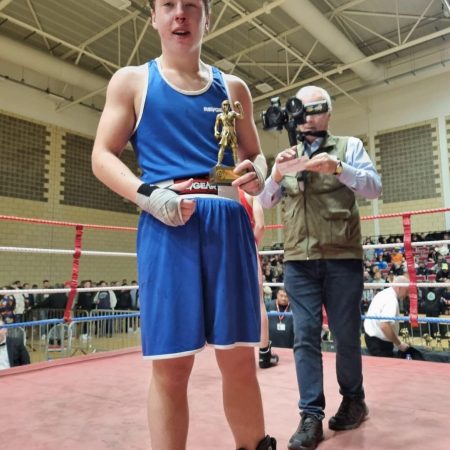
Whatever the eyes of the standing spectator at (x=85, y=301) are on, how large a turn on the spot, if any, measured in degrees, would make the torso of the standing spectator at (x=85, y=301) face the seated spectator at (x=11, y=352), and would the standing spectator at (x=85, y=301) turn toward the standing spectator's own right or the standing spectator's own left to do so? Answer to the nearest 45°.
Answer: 0° — they already face them

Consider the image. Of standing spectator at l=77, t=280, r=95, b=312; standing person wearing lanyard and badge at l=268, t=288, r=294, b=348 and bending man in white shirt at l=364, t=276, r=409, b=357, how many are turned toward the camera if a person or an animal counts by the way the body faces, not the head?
2

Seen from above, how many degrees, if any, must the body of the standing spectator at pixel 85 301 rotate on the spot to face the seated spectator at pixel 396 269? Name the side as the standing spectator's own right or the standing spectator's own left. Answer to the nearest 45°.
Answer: approximately 90° to the standing spectator's own left

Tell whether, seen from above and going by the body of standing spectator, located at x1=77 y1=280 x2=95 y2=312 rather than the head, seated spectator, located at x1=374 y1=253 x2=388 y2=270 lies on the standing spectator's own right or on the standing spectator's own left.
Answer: on the standing spectator's own left

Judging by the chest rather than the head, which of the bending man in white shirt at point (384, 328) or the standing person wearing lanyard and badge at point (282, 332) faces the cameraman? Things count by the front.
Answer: the standing person wearing lanyard and badge at point (282, 332)

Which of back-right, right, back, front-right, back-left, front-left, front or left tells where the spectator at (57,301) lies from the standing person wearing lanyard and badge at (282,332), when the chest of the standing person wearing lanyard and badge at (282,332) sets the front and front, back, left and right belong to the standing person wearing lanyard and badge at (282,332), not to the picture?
back-right
